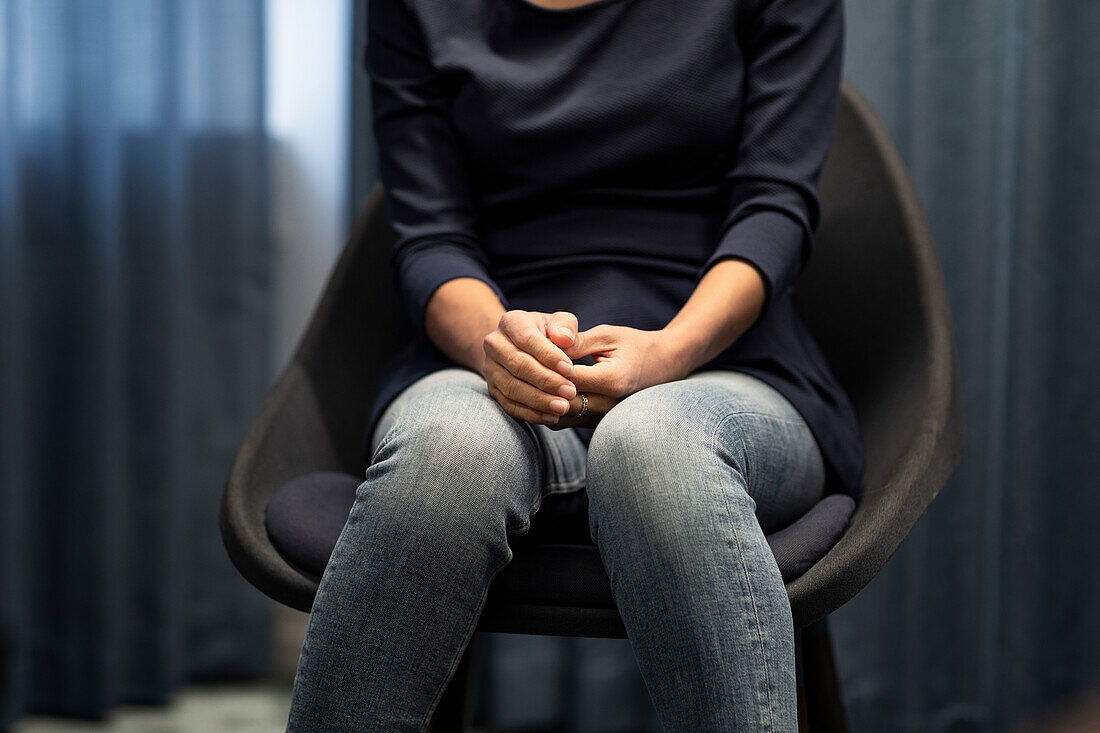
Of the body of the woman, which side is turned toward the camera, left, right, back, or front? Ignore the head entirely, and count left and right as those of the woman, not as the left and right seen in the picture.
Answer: front

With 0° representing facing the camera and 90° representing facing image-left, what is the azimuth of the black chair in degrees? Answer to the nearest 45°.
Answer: approximately 0°

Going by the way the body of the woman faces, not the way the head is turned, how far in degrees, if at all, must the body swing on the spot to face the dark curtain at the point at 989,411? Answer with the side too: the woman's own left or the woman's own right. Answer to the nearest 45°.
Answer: approximately 135° to the woman's own left

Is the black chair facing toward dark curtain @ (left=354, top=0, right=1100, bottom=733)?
no
